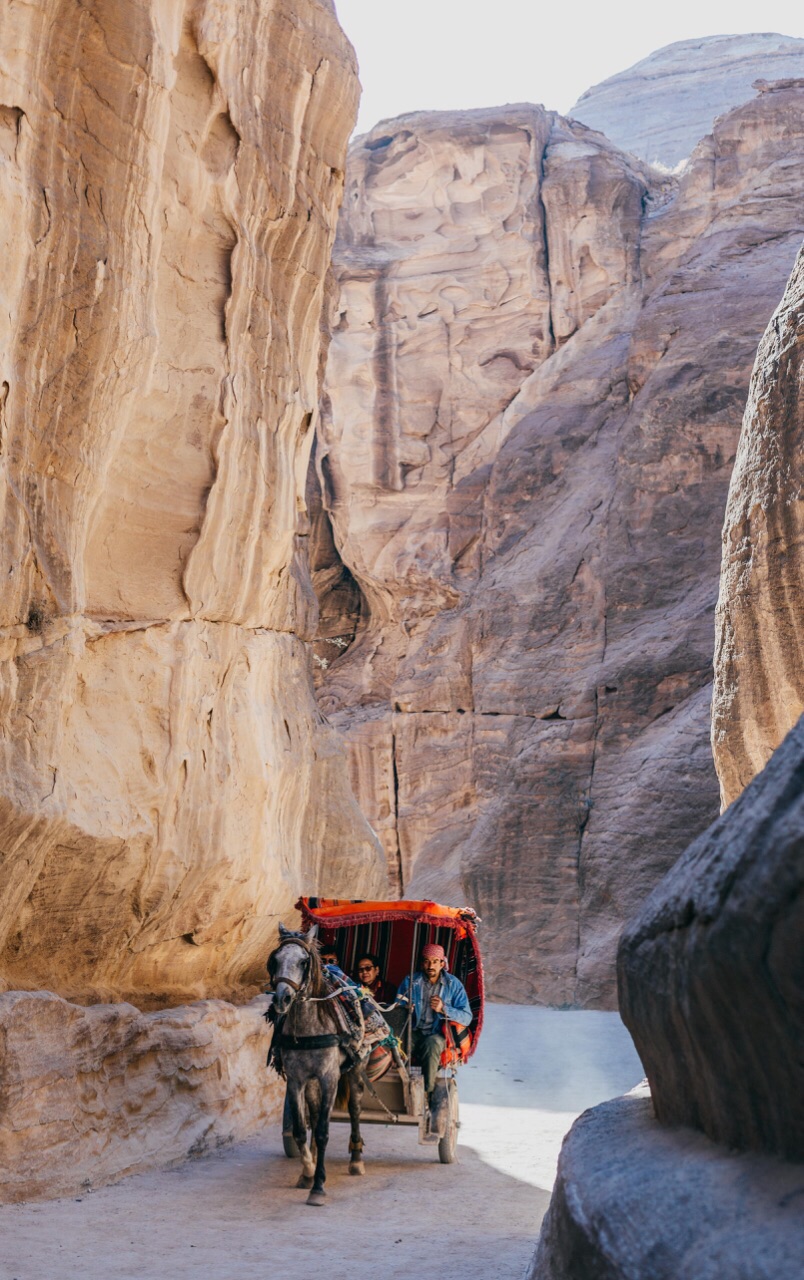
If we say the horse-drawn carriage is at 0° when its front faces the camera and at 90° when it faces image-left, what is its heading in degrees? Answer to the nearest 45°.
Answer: approximately 45°

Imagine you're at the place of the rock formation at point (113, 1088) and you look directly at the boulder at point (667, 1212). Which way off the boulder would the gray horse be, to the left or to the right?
left
